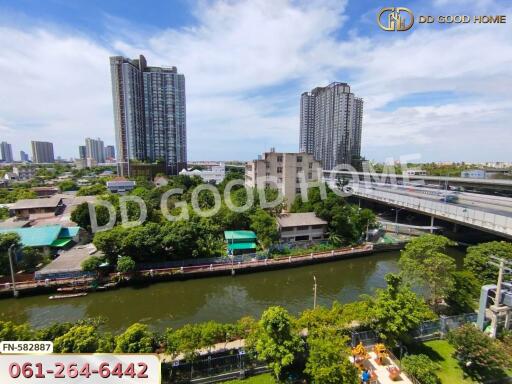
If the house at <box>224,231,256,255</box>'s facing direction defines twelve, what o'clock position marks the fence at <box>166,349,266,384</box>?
The fence is roughly at 12 o'clock from the house.

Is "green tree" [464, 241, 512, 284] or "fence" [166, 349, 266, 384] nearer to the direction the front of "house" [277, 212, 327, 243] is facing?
the fence

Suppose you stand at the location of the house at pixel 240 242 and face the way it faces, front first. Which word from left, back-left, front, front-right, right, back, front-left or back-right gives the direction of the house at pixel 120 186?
back-right

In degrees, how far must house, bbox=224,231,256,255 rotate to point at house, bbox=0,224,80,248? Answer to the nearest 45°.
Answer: approximately 90° to its right

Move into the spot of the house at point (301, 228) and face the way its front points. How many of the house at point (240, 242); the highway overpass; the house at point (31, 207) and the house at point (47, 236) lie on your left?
1

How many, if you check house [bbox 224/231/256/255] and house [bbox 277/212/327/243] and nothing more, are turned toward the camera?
2

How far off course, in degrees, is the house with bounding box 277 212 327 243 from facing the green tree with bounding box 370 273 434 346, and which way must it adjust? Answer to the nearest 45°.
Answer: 0° — it already faces it

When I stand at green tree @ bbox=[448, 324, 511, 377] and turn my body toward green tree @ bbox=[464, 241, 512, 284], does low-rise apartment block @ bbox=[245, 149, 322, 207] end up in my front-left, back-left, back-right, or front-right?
front-left

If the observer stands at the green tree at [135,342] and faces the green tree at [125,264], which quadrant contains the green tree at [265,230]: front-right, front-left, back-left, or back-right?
front-right

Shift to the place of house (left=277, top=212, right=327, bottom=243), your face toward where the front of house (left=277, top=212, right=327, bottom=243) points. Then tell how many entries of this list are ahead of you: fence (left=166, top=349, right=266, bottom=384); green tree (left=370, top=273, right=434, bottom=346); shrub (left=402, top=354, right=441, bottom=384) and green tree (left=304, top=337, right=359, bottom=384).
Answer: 4

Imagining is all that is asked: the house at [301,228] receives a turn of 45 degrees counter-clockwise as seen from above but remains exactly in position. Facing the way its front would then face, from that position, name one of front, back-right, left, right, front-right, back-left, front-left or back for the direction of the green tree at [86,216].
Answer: back-right

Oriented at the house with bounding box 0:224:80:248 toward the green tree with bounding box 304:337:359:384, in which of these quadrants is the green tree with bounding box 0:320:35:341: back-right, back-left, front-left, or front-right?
front-right

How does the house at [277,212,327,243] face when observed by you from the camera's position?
facing the viewer

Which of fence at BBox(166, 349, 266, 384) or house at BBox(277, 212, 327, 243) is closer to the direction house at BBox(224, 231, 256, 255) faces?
the fence

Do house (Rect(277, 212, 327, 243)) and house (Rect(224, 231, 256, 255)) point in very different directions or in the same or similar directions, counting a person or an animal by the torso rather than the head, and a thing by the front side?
same or similar directions

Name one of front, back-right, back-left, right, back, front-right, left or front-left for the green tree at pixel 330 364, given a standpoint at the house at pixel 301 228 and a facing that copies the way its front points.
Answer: front

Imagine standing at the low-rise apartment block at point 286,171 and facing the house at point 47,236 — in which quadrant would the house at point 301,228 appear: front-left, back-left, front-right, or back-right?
front-left

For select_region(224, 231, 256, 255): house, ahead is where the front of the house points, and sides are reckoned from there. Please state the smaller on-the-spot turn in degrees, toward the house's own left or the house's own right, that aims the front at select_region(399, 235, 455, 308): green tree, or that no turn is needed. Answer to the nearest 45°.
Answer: approximately 45° to the house's own left

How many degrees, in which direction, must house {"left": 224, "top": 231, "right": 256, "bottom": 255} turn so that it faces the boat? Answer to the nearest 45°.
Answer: approximately 45° to its right
